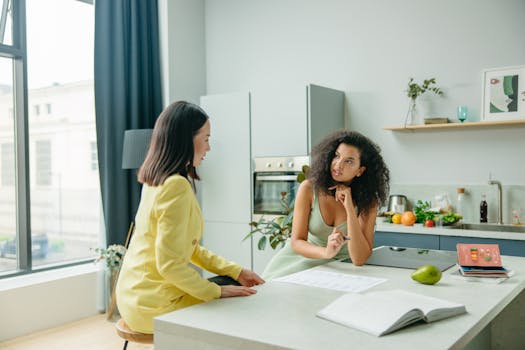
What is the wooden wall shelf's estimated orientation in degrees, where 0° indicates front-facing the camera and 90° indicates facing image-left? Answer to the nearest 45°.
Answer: approximately 45°

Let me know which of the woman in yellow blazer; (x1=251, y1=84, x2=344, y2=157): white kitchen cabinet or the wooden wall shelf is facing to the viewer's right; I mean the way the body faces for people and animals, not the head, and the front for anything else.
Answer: the woman in yellow blazer

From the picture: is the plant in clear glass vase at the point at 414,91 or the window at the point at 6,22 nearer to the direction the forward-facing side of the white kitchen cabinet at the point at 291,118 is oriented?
the window

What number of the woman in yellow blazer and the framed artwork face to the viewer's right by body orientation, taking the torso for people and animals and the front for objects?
1

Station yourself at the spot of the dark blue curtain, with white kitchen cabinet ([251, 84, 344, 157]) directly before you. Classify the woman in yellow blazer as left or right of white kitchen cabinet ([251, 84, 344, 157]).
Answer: right

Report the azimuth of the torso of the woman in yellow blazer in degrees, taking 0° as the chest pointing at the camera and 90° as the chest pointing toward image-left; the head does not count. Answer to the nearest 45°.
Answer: approximately 270°

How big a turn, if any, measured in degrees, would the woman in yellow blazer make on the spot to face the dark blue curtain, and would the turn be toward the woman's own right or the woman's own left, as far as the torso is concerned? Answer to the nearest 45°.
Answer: approximately 90° to the woman's own left

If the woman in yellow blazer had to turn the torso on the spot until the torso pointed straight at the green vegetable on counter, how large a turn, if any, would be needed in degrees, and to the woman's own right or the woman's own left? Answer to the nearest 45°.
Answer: approximately 45° to the woman's own left
